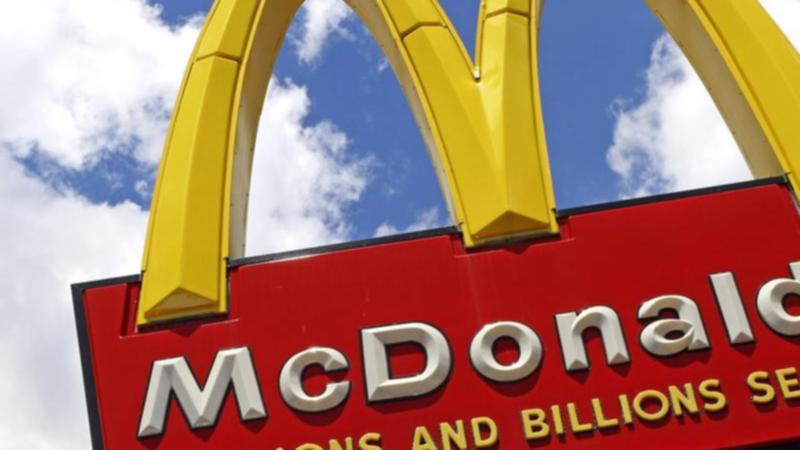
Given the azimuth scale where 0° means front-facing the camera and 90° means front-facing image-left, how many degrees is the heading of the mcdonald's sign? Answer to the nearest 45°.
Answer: approximately 0°
